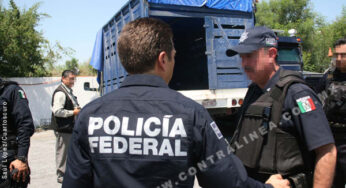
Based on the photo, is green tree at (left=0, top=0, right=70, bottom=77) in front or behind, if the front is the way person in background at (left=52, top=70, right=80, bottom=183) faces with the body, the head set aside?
behind

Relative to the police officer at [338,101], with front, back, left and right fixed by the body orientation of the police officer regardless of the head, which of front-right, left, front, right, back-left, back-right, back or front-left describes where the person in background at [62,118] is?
right

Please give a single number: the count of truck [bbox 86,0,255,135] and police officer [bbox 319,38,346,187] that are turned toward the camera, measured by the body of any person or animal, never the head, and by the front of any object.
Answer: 1

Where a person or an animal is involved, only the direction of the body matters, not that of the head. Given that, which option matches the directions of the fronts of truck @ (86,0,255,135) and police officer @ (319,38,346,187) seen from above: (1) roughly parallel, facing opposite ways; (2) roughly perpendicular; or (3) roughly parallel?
roughly parallel, facing opposite ways

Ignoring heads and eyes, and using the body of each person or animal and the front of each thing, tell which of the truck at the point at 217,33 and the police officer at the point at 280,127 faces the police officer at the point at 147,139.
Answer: the police officer at the point at 280,127

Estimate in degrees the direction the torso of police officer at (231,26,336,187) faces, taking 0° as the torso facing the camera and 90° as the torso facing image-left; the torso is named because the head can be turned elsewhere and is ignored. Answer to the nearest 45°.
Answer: approximately 45°

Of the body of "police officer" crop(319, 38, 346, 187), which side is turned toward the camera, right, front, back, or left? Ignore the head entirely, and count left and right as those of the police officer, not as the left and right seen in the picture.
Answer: front

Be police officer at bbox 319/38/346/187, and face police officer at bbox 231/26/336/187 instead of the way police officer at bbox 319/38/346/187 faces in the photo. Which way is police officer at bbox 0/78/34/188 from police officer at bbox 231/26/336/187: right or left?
right

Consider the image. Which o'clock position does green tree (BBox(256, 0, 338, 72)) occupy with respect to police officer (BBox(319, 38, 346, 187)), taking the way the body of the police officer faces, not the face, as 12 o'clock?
The green tree is roughly at 6 o'clock from the police officer.

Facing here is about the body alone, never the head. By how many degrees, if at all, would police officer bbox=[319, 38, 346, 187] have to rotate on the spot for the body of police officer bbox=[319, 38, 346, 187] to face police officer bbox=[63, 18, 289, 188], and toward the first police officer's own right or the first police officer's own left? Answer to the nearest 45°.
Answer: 0° — they already face them

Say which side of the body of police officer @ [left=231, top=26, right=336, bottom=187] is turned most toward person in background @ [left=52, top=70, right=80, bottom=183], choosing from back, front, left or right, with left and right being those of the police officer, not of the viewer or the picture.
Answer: right

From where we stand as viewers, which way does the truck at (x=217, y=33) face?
facing away from the viewer and to the left of the viewer
